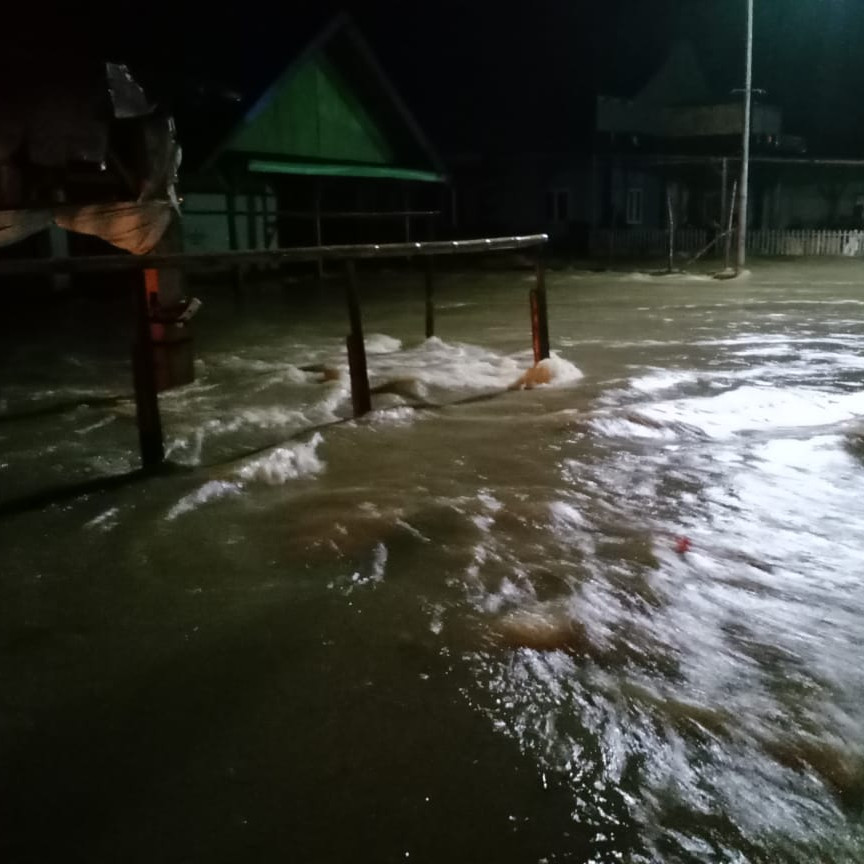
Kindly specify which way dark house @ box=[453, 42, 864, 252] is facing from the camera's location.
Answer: facing the viewer

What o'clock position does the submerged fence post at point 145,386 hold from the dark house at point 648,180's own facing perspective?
The submerged fence post is roughly at 12 o'clock from the dark house.

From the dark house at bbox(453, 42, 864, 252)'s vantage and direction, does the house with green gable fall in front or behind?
in front

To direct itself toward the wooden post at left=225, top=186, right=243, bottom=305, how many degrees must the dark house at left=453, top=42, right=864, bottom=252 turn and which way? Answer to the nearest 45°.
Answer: approximately 45° to its right

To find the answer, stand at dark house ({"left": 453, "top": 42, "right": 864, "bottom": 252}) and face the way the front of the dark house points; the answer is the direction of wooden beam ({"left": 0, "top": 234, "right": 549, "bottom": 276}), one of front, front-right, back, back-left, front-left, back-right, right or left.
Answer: front

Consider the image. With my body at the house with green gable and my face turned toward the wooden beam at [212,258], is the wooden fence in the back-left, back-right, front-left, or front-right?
back-left

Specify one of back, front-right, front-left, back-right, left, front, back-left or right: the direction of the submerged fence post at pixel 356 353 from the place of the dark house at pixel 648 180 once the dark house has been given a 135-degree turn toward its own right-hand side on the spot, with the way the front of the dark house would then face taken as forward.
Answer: back-left

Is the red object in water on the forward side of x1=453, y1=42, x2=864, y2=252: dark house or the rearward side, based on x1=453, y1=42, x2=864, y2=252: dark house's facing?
on the forward side

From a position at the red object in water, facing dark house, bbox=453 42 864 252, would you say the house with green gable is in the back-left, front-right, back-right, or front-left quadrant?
front-left

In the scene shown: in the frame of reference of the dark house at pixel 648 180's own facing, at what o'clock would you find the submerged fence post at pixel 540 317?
The submerged fence post is roughly at 12 o'clock from the dark house.
